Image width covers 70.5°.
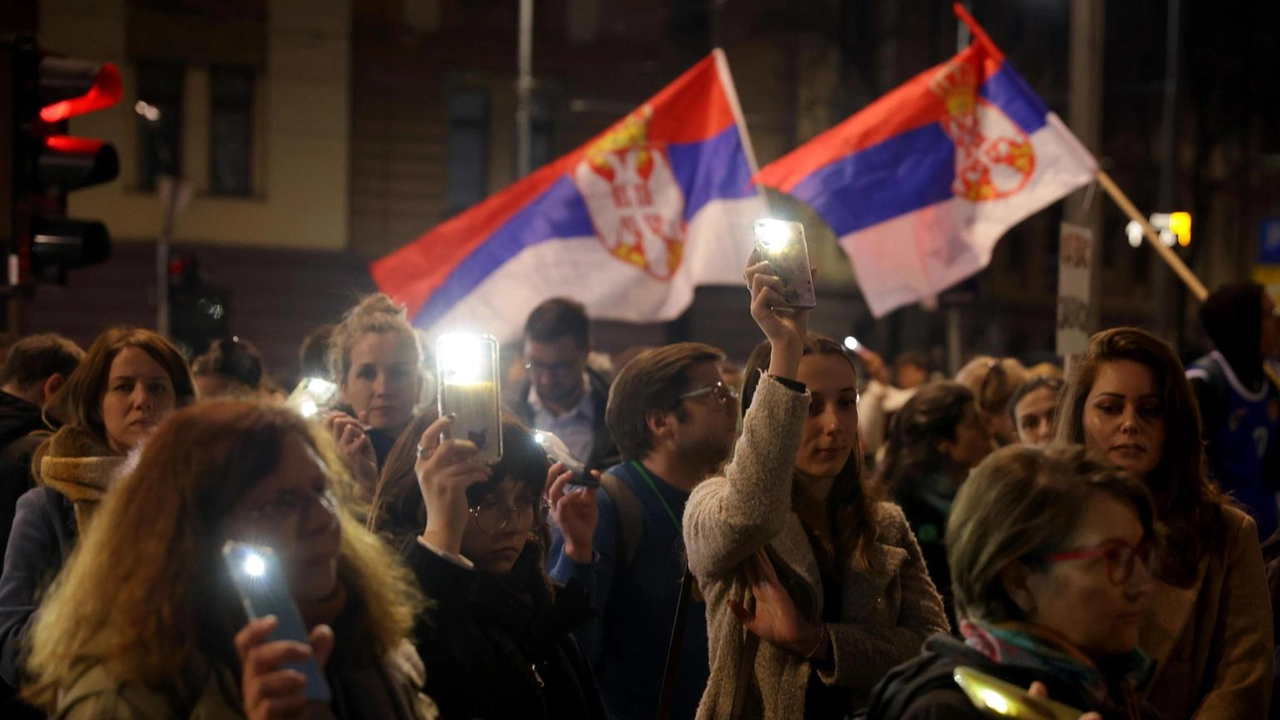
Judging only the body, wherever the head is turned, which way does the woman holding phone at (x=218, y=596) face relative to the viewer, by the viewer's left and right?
facing the viewer and to the right of the viewer

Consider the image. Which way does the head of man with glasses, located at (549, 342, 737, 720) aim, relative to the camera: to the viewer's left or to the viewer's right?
to the viewer's right

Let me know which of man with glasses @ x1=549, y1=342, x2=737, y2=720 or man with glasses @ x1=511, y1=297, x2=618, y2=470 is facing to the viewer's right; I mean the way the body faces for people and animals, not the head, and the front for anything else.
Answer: man with glasses @ x1=549, y1=342, x2=737, y2=720

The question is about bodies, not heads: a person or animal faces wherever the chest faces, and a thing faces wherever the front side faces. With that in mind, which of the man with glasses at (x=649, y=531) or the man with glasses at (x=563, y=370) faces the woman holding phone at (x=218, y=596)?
the man with glasses at (x=563, y=370)

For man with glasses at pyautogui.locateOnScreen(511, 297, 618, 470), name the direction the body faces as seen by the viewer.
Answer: toward the camera

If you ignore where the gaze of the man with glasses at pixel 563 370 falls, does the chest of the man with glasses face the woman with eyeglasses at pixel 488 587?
yes

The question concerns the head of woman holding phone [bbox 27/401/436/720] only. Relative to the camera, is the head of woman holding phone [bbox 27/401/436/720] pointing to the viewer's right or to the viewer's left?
to the viewer's right

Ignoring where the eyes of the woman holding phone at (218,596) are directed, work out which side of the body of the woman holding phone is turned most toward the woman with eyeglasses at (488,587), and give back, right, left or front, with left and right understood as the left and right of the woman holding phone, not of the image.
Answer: left

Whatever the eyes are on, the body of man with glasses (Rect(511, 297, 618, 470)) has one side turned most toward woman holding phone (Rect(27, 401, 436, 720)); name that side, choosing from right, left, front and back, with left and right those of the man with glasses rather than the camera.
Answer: front

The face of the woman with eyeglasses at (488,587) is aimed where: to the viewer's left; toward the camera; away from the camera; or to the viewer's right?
toward the camera

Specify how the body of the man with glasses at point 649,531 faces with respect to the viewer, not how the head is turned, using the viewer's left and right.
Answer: facing to the right of the viewer

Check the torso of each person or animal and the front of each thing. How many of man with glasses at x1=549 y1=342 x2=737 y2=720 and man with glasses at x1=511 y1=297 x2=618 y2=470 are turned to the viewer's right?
1
